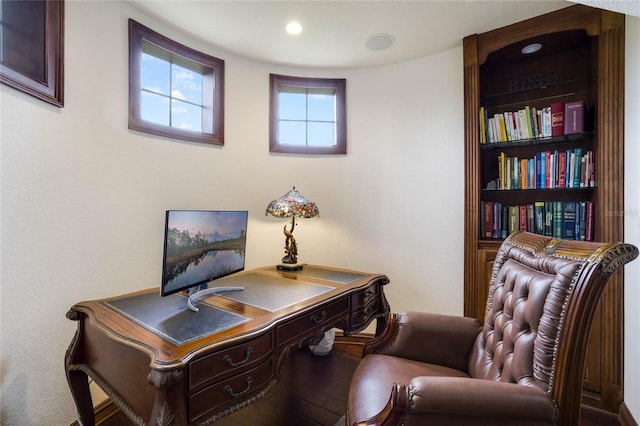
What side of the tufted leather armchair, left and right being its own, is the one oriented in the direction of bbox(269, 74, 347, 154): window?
right

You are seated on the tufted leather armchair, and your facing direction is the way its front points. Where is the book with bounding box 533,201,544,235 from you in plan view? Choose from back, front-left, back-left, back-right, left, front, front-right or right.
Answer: back-right

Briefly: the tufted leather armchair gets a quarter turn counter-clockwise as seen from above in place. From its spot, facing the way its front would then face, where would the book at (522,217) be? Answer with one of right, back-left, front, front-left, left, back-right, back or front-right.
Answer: back-left
